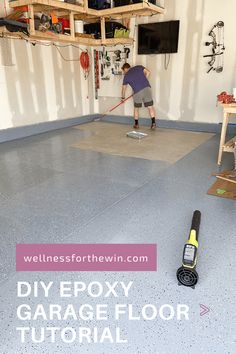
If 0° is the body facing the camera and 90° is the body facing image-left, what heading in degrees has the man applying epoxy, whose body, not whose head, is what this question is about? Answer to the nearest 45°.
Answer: approximately 135°
